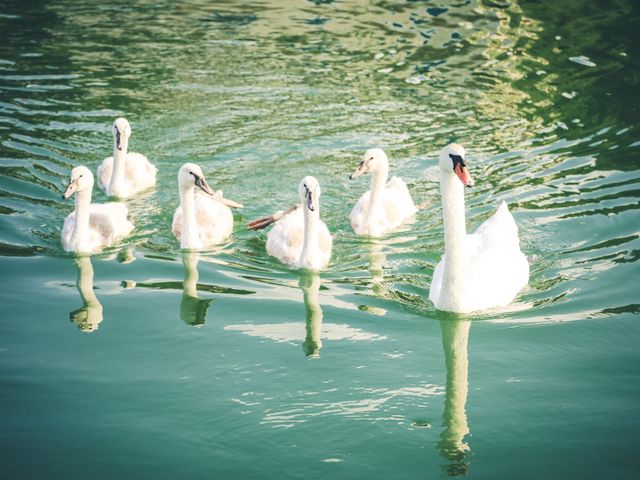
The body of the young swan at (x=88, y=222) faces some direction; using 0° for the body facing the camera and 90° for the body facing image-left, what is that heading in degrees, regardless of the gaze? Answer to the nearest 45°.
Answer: approximately 45°

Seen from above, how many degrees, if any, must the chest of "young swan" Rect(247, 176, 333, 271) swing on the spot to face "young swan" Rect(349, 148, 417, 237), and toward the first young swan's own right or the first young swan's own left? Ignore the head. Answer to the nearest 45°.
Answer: approximately 135° to the first young swan's own left

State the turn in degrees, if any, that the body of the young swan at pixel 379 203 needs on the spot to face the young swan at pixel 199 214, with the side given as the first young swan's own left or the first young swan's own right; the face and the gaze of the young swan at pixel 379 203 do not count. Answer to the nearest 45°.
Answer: approximately 45° to the first young swan's own right

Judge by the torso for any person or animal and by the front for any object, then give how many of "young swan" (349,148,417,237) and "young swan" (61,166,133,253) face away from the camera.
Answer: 0

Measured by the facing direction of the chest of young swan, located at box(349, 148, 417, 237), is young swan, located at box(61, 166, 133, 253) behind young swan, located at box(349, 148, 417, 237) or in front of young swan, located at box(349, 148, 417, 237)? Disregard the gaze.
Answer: in front

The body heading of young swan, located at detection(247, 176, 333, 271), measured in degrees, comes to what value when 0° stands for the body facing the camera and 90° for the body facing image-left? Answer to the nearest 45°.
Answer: approximately 0°

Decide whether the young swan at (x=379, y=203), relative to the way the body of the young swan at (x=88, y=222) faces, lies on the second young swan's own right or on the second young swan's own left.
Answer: on the second young swan's own left

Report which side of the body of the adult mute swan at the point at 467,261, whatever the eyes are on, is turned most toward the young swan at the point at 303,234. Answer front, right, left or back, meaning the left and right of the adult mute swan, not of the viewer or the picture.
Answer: right

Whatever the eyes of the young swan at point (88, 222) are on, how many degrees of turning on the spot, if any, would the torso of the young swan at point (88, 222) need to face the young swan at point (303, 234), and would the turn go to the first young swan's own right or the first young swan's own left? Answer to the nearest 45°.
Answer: approximately 135° to the first young swan's own left

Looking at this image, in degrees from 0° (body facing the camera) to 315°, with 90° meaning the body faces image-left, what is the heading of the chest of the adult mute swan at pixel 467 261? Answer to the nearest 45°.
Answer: approximately 45°

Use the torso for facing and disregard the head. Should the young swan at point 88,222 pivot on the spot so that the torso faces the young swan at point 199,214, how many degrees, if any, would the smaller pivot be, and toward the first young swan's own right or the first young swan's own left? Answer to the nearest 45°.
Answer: approximately 135° to the first young swan's own left

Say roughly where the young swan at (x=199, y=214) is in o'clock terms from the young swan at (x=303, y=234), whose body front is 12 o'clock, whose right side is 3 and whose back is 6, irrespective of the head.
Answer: the young swan at (x=199, y=214) is roughly at 4 o'clock from the young swan at (x=303, y=234).
